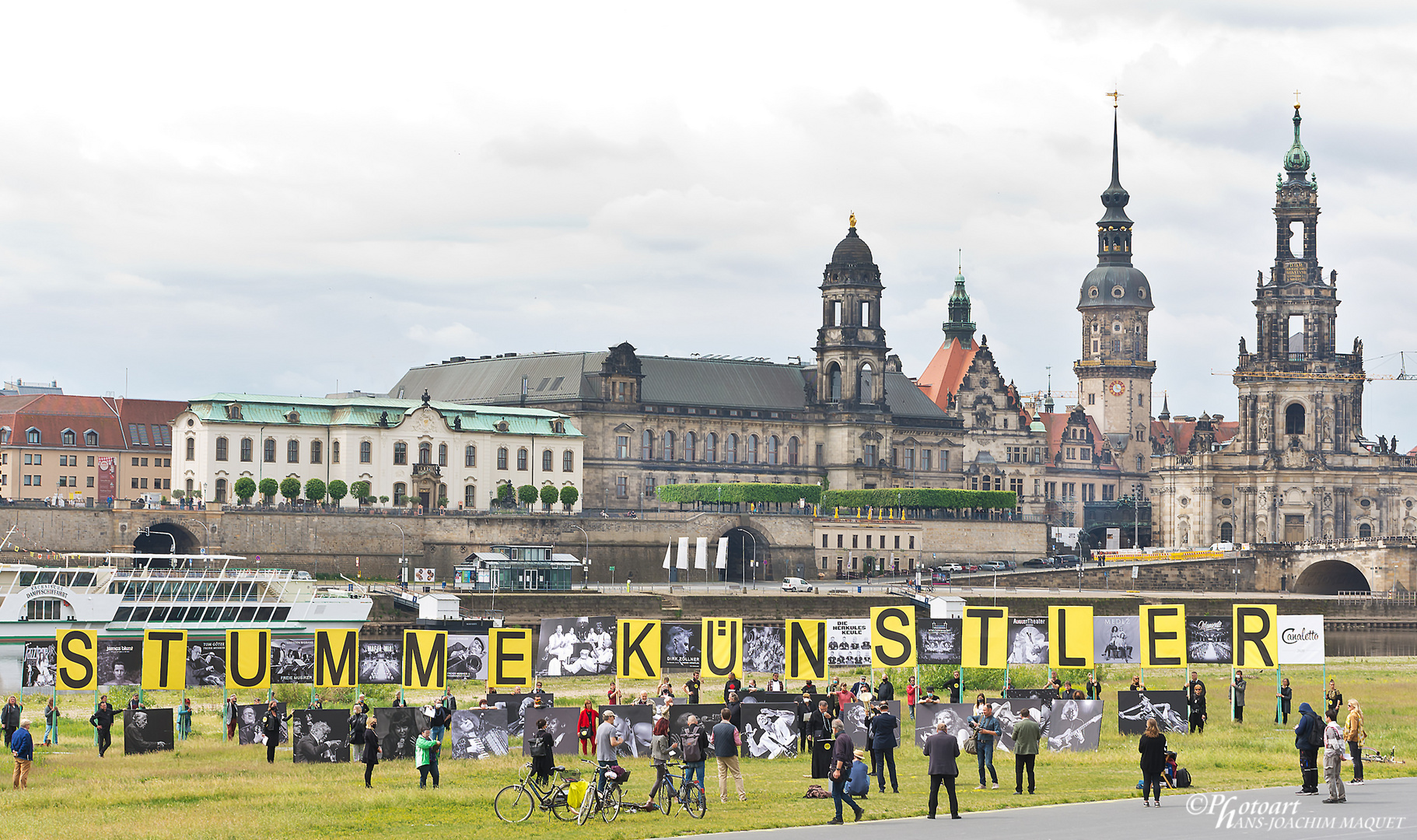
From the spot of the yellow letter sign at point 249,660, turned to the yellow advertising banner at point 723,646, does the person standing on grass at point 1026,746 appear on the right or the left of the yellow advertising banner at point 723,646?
right

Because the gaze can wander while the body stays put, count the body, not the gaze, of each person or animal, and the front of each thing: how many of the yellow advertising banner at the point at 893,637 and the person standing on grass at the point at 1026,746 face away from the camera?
1

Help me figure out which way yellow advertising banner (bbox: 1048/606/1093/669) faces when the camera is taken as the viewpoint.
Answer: facing the viewer

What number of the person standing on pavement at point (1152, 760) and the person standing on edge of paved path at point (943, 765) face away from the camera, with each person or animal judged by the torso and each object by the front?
2

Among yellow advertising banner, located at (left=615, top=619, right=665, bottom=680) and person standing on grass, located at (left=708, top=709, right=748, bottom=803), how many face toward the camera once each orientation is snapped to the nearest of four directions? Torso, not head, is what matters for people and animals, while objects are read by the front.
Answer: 1

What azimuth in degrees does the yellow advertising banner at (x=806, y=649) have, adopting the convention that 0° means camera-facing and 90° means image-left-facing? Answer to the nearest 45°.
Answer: approximately 0°

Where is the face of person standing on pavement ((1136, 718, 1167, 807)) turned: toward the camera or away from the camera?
away from the camera

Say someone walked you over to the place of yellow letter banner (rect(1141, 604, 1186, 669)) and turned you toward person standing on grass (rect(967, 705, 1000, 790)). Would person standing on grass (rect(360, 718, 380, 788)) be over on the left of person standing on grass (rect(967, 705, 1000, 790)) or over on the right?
right

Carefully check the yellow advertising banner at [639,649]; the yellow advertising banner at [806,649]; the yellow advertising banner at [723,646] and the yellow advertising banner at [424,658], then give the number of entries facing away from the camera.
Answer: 0

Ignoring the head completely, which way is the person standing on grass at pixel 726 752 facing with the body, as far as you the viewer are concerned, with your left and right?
facing away from the viewer

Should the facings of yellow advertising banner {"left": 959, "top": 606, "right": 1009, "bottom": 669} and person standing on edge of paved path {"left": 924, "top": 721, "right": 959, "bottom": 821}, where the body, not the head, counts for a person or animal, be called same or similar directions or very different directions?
very different directions

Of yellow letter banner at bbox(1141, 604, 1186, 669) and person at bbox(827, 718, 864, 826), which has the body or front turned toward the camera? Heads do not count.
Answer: the yellow letter banner

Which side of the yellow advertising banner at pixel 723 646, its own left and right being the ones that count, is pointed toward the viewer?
front

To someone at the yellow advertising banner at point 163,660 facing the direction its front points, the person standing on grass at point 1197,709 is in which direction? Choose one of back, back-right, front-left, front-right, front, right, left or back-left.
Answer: left

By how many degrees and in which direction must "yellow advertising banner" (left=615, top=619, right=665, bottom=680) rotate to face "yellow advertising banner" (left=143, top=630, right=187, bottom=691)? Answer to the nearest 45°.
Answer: approximately 90° to its right

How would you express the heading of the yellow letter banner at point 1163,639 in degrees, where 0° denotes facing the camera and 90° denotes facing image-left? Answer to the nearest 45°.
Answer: approximately 0°

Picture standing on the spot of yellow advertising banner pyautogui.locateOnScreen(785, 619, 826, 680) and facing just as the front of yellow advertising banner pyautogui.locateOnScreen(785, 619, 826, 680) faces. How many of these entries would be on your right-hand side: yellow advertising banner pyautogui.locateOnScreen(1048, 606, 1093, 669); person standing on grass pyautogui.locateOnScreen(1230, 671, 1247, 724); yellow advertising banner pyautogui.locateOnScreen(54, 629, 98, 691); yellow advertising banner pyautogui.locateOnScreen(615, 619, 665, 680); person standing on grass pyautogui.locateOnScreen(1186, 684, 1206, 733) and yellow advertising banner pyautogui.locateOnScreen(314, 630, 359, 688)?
3

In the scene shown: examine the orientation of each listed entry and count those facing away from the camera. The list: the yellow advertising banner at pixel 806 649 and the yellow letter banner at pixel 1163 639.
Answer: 0

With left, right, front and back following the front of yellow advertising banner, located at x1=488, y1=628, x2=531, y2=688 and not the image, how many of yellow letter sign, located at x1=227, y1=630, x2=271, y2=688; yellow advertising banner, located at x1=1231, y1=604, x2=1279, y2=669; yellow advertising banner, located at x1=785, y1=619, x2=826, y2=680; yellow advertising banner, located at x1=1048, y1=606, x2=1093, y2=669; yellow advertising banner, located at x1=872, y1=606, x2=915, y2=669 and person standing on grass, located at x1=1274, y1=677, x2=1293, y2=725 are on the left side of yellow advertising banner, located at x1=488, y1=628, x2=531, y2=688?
5

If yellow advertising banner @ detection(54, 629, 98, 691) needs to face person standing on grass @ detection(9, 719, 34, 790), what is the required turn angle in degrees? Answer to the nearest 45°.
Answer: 0° — it already faces them
